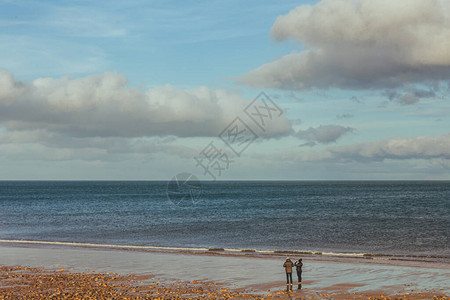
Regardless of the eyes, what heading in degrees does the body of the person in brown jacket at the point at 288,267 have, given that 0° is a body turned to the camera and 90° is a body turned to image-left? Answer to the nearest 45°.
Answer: approximately 180°
